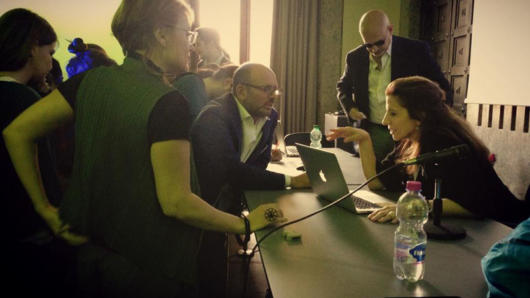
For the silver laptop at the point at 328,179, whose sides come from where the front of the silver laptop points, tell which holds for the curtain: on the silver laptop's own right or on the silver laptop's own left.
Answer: on the silver laptop's own left

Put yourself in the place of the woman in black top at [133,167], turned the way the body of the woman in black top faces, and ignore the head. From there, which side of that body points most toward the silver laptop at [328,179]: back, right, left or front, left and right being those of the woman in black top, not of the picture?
front

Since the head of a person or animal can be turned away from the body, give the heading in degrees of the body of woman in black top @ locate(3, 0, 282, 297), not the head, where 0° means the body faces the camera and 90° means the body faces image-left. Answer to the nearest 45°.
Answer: approximately 225°

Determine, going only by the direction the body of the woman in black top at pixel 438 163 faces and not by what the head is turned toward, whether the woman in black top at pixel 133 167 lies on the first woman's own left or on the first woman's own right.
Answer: on the first woman's own left

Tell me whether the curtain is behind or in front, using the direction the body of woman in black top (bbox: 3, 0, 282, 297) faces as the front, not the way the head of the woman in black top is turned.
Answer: in front

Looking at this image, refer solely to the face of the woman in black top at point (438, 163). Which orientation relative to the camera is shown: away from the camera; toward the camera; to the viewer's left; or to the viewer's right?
to the viewer's left

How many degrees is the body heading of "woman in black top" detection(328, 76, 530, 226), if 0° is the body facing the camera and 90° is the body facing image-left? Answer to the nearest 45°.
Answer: approximately 90°

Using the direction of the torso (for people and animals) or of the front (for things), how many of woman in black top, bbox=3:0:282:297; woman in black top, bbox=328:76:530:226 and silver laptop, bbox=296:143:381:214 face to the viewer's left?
1
